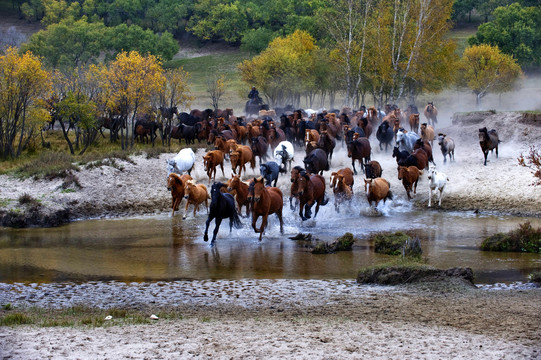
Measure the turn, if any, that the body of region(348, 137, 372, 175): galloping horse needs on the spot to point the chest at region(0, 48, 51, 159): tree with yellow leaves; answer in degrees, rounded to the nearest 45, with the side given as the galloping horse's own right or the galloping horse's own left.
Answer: approximately 45° to the galloping horse's own right

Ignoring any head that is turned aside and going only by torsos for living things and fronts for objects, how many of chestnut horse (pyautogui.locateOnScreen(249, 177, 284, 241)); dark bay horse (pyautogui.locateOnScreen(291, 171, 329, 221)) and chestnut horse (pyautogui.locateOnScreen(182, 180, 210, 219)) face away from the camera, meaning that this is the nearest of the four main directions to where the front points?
0

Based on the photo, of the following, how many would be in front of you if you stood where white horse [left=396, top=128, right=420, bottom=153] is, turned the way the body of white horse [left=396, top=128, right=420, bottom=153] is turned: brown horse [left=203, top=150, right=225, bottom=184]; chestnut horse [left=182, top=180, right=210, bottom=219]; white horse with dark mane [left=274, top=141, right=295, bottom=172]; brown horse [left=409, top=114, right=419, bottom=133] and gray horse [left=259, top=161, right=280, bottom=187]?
4

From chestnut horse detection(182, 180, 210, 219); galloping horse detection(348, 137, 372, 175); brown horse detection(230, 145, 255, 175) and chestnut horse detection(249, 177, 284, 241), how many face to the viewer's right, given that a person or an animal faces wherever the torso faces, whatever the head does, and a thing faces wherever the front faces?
0

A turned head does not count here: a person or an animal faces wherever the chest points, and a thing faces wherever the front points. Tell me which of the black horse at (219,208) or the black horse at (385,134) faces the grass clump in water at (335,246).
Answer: the black horse at (385,134)

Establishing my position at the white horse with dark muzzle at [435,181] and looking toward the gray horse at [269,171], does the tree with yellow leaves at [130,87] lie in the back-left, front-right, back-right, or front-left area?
front-right

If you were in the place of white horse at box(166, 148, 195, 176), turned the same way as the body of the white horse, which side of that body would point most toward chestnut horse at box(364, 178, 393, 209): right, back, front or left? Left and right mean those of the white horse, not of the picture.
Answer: left

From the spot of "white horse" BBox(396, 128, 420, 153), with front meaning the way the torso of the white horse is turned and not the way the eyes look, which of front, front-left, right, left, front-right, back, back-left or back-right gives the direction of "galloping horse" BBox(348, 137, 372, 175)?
front

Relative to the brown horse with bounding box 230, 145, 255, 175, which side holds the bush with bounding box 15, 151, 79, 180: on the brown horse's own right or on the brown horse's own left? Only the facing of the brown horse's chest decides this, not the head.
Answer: on the brown horse's own right

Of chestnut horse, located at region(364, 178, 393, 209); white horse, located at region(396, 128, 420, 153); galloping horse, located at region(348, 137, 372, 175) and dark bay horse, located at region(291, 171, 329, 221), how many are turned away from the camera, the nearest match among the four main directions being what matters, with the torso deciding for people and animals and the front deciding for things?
0

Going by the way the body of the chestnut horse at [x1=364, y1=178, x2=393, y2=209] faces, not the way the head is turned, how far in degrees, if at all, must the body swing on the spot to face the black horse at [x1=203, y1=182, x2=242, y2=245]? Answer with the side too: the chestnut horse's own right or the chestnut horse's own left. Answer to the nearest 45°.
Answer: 0° — it already faces it

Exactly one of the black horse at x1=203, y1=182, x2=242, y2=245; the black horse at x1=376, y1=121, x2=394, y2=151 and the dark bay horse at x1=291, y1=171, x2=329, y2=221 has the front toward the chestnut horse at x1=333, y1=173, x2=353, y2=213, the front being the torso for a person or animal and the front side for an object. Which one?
the black horse at x1=376, y1=121, x2=394, y2=151

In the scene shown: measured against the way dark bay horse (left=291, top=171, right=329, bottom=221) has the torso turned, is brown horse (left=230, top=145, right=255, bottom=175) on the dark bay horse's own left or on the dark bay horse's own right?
on the dark bay horse's own right

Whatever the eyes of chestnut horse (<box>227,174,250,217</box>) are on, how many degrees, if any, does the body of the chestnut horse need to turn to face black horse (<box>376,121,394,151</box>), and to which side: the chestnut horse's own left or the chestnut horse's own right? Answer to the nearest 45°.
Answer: approximately 180°

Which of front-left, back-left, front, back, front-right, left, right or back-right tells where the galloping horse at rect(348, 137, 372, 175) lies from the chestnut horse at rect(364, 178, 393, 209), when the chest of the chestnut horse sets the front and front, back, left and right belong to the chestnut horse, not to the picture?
back-right

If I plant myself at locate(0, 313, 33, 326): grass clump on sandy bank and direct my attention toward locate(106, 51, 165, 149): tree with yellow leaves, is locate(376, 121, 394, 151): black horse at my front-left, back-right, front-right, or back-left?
front-right

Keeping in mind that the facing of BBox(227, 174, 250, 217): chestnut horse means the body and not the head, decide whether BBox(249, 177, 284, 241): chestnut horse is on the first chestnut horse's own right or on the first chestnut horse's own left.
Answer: on the first chestnut horse's own left

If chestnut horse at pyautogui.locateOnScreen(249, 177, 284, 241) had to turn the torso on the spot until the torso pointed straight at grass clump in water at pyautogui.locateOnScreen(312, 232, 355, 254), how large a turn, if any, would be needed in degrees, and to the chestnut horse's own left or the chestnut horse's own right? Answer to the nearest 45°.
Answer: approximately 90° to the chestnut horse's own left

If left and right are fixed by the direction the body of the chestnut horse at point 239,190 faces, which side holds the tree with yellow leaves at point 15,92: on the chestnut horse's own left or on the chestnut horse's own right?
on the chestnut horse's own right

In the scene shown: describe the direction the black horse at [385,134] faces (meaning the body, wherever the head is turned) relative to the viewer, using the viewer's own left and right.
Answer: facing the viewer

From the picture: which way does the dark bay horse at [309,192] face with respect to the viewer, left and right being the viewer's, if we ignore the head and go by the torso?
facing the viewer and to the left of the viewer
